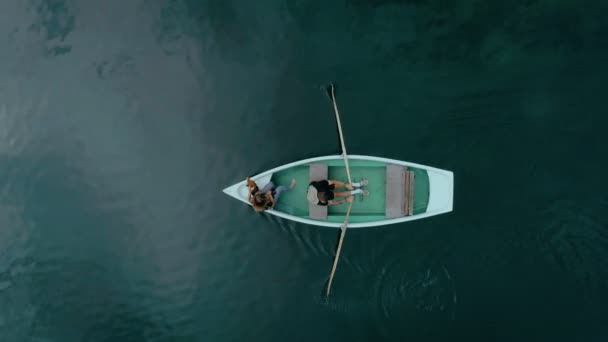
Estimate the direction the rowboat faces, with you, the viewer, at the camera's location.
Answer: facing to the left of the viewer

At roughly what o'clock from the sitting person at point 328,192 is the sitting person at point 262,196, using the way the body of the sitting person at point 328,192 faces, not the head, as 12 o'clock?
the sitting person at point 262,196 is roughly at 6 o'clock from the sitting person at point 328,192.

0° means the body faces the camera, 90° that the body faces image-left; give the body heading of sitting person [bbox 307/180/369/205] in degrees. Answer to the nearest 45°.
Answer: approximately 270°
